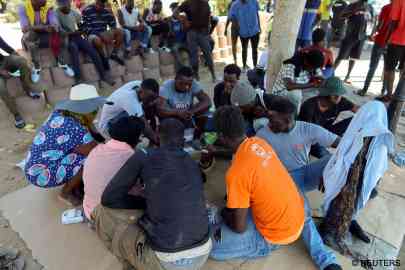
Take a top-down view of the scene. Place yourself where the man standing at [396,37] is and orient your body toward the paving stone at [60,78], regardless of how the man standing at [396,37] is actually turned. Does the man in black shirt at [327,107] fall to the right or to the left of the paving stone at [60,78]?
left

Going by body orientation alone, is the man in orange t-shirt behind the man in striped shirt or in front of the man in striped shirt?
in front

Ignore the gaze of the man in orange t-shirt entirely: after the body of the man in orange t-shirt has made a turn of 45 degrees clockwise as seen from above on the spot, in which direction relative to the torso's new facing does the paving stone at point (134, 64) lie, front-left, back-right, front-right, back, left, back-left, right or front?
front-left

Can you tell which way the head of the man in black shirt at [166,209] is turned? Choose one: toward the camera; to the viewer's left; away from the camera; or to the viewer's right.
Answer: away from the camera

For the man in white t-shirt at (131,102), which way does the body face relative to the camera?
to the viewer's right

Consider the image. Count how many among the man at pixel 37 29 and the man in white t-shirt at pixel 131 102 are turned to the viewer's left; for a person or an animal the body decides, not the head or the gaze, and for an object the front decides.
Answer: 0

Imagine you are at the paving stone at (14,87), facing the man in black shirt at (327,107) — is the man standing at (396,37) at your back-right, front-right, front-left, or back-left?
front-left

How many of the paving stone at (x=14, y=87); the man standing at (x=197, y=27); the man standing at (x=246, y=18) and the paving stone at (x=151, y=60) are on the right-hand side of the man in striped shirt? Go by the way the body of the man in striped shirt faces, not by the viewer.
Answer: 1

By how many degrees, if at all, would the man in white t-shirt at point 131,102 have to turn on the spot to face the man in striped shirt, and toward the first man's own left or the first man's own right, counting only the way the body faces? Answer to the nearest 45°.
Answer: approximately 90° to the first man's own left

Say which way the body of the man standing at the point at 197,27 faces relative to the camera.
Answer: toward the camera

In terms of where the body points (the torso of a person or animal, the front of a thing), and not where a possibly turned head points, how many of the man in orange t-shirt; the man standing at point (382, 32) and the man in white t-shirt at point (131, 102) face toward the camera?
0

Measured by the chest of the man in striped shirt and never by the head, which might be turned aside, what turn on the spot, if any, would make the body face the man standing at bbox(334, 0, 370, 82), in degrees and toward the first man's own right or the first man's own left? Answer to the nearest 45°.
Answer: approximately 45° to the first man's own left

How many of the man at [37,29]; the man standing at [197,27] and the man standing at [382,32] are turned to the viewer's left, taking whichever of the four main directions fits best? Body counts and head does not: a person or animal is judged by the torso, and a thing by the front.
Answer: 1

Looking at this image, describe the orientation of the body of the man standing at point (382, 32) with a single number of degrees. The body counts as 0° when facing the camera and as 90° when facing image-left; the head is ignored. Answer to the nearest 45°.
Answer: approximately 90°

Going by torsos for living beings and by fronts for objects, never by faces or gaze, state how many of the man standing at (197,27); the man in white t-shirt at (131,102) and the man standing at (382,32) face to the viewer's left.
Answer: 1

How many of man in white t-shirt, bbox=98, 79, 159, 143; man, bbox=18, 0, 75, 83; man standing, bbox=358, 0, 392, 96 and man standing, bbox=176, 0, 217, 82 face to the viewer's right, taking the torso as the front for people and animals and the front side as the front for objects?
1

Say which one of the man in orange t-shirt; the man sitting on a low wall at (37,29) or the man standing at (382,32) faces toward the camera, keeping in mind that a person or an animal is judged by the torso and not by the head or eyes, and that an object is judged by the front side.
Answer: the man sitting on a low wall

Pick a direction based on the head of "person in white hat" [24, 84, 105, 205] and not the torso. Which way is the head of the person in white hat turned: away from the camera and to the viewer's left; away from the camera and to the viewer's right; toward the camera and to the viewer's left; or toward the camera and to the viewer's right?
away from the camera and to the viewer's right
